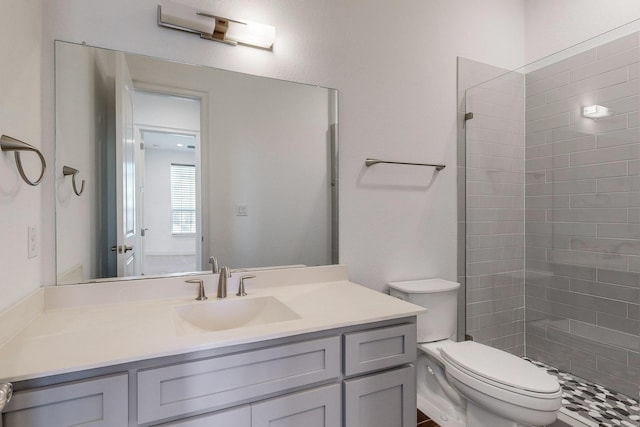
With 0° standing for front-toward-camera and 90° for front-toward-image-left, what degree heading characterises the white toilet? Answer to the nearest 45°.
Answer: approximately 315°

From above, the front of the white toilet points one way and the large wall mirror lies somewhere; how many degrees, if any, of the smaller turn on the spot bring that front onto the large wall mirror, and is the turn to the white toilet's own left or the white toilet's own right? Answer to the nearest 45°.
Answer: approximately 90° to the white toilet's own right

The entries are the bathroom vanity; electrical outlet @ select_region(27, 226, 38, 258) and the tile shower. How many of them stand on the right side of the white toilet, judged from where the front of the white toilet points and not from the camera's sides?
2

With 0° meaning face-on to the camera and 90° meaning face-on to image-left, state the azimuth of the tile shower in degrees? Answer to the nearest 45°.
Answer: approximately 45°

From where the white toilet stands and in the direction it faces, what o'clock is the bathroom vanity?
The bathroom vanity is roughly at 3 o'clock from the white toilet.

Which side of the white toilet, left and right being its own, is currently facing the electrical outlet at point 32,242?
right
